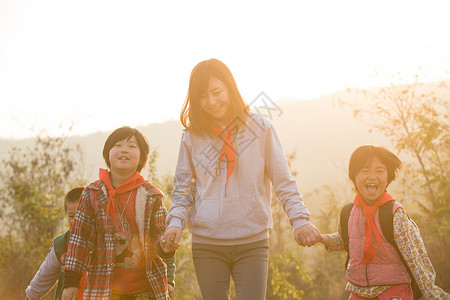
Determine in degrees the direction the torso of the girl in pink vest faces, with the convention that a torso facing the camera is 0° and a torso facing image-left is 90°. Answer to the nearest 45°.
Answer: approximately 0°

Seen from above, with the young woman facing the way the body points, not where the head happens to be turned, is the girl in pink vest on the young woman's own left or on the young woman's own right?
on the young woman's own left

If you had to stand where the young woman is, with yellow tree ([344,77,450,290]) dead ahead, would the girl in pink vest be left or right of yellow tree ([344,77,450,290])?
right

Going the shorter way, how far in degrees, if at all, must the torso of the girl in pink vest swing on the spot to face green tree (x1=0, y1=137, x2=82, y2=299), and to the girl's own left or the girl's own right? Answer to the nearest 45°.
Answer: approximately 135° to the girl's own right

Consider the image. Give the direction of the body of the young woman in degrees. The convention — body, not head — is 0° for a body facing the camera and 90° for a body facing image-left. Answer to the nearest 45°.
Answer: approximately 0°

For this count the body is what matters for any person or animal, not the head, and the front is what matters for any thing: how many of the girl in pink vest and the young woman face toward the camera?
2

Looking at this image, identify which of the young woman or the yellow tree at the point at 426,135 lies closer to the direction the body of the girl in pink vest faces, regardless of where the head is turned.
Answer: the young woman

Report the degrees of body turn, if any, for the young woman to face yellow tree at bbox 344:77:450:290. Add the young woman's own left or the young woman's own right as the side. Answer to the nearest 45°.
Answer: approximately 135° to the young woman's own left

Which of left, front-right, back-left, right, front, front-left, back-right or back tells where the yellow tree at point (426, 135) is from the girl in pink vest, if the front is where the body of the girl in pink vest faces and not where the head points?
back

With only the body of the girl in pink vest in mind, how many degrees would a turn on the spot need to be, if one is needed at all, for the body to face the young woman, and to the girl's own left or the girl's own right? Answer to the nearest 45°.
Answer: approximately 45° to the girl's own right
